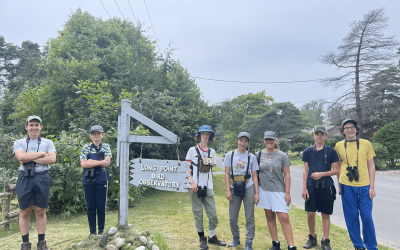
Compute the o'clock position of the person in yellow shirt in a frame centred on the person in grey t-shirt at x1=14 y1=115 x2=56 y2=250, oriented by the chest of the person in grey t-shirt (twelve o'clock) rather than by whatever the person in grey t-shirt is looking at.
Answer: The person in yellow shirt is roughly at 10 o'clock from the person in grey t-shirt.

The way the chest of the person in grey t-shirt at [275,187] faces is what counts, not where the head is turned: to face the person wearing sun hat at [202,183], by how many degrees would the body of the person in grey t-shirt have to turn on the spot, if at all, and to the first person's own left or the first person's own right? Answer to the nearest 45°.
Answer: approximately 90° to the first person's own right

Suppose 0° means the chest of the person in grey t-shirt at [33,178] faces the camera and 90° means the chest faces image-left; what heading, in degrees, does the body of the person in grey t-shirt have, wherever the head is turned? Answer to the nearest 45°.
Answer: approximately 0°

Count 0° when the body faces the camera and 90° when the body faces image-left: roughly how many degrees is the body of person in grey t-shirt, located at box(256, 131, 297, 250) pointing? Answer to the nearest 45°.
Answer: approximately 0°

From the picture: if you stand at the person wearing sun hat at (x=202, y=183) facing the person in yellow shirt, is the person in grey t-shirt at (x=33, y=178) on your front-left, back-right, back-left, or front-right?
back-right

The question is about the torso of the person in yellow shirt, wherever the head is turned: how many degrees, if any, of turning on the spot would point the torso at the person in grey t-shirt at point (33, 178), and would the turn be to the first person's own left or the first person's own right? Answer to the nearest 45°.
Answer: approximately 45° to the first person's own right

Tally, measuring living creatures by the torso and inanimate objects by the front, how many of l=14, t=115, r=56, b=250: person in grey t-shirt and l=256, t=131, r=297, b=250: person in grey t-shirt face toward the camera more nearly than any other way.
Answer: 2

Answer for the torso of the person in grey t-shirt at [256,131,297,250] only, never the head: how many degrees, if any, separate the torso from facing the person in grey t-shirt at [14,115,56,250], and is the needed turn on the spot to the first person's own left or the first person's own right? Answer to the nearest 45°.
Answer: approximately 90° to the first person's own right

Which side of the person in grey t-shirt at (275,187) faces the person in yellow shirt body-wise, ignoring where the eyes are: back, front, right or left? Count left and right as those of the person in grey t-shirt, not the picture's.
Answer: left
